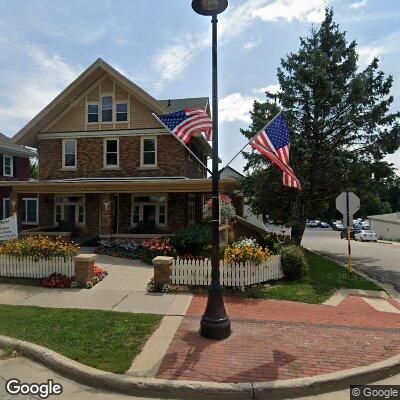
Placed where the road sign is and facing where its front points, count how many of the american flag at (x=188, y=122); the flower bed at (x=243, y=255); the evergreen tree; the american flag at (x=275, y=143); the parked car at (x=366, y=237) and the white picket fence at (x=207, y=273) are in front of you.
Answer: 2

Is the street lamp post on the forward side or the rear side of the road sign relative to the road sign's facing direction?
on the rear side

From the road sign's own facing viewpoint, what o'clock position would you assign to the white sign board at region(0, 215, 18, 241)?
The white sign board is roughly at 8 o'clock from the road sign.

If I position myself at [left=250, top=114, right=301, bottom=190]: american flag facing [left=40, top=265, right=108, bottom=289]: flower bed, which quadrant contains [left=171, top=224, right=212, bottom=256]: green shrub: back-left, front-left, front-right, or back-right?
front-right

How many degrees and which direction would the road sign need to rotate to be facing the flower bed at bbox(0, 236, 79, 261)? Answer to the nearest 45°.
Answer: approximately 135° to its left

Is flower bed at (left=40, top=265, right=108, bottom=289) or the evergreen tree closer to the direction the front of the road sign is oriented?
the evergreen tree

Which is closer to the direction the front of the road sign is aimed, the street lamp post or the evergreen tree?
the evergreen tree

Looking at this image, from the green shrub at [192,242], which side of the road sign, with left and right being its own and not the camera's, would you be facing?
left

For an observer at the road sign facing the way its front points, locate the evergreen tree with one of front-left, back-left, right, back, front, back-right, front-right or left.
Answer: front

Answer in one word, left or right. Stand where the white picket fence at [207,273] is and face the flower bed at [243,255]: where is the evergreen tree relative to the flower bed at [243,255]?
left

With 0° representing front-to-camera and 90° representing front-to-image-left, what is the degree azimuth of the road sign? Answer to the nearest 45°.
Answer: approximately 180°

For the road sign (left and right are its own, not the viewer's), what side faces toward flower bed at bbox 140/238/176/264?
left

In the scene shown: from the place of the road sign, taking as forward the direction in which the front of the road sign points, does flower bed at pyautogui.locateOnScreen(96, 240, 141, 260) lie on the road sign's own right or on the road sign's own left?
on the road sign's own left

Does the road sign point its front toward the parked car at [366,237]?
yes

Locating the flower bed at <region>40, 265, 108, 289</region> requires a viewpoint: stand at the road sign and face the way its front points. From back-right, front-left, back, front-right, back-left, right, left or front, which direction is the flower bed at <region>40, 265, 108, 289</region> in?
back-left

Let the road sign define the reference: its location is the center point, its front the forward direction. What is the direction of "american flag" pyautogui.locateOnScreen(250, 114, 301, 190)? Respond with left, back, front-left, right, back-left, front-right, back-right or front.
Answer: back
